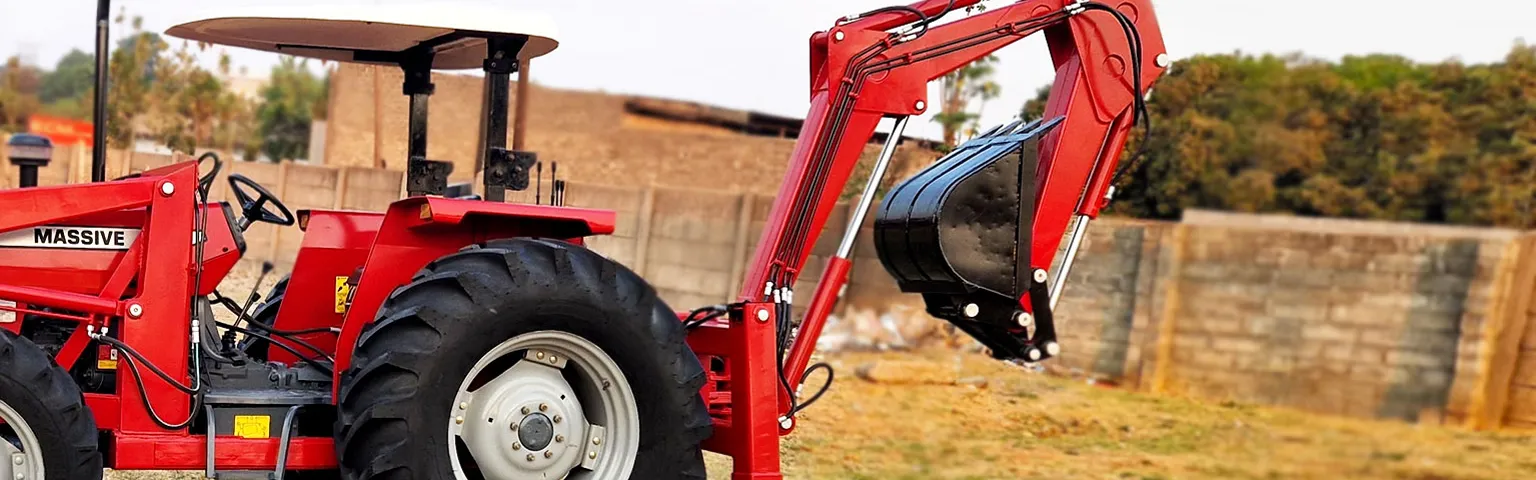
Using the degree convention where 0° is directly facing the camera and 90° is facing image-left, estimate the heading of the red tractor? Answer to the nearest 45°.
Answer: approximately 90°

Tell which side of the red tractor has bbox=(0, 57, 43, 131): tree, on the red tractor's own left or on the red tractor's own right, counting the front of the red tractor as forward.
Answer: on the red tractor's own right

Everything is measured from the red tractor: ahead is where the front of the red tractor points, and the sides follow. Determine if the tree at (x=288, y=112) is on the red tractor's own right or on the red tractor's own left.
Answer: on the red tractor's own right

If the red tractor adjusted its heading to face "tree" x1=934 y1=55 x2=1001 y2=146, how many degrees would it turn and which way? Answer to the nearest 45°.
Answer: approximately 135° to its right

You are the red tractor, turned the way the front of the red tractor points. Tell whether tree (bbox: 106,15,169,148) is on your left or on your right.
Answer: on your right
